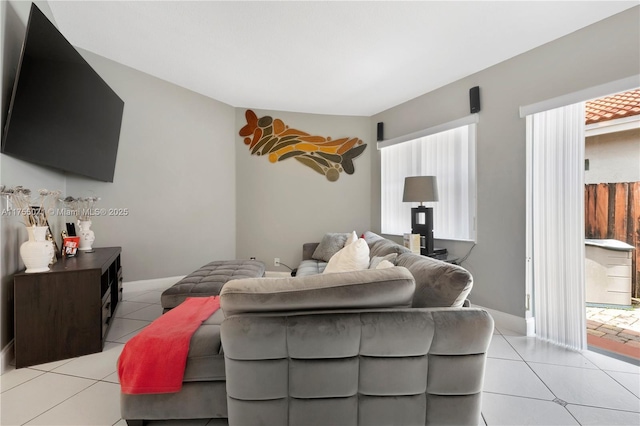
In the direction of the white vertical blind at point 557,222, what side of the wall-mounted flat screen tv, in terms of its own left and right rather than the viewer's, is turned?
front

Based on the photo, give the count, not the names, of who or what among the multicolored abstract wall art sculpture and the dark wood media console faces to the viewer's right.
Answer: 1

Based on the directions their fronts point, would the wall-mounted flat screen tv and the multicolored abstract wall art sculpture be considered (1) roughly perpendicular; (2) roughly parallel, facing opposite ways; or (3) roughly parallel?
roughly perpendicular

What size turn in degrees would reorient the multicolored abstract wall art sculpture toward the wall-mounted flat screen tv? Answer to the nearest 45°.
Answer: approximately 45° to its right

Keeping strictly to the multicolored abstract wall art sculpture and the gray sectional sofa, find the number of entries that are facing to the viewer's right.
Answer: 0

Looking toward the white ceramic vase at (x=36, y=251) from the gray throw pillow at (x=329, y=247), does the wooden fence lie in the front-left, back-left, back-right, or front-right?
back-left

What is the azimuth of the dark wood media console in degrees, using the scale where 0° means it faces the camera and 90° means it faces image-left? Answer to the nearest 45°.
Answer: approximately 270°

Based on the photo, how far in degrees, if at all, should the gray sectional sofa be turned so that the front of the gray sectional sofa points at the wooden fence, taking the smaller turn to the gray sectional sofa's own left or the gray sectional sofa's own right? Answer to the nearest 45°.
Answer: approximately 135° to the gray sectional sofa's own right
